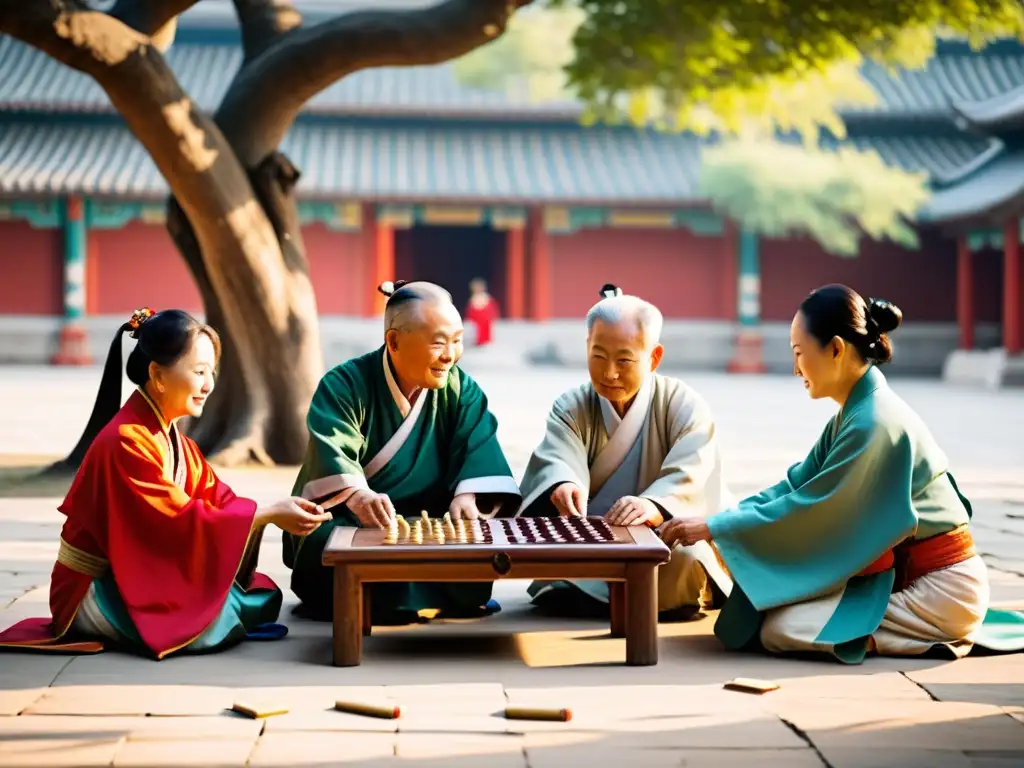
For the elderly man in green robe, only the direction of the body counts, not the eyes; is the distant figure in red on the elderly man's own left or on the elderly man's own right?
on the elderly man's own left

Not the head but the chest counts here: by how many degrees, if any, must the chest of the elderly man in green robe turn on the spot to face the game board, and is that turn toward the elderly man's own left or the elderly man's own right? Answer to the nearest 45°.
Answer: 0° — they already face it

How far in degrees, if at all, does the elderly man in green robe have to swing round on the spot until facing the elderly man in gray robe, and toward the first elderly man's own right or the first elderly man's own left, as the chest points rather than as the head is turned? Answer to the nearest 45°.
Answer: approximately 45° to the first elderly man's own left

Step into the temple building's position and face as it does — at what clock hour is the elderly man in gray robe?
The elderly man in gray robe is roughly at 12 o'clock from the temple building.

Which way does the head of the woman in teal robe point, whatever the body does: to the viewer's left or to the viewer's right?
to the viewer's left

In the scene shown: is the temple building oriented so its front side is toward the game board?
yes

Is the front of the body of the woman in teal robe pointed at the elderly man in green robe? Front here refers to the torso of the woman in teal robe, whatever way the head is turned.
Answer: yes

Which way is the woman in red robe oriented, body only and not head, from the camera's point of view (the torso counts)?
to the viewer's right

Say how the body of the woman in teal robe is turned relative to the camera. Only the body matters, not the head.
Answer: to the viewer's left

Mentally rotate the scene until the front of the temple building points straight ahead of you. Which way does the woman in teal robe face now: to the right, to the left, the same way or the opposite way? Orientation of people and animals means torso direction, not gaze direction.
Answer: to the right

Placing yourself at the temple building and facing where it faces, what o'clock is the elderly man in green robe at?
The elderly man in green robe is roughly at 12 o'clock from the temple building.

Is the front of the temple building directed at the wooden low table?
yes
